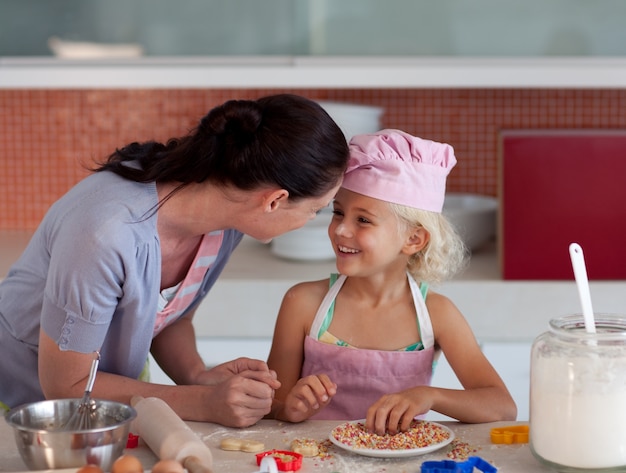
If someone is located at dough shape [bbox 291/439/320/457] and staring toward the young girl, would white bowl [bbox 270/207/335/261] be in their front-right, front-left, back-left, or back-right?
front-left

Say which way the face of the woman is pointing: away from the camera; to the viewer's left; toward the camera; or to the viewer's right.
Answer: to the viewer's right

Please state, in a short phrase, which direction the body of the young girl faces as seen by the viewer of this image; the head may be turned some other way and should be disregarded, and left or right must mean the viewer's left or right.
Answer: facing the viewer

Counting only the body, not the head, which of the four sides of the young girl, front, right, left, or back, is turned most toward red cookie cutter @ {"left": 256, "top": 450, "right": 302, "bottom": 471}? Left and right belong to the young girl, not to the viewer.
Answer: front

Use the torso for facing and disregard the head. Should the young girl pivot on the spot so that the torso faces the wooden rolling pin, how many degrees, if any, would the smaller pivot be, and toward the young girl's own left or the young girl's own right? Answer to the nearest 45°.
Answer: approximately 45° to the young girl's own right

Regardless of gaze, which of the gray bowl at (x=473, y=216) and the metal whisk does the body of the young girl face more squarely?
the metal whisk

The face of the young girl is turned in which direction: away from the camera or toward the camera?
toward the camera

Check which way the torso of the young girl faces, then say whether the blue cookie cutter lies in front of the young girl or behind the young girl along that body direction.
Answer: in front

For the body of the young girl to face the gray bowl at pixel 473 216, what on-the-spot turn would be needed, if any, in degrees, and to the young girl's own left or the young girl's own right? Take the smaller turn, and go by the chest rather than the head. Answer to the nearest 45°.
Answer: approximately 180°
